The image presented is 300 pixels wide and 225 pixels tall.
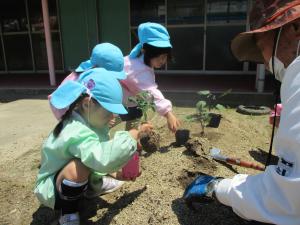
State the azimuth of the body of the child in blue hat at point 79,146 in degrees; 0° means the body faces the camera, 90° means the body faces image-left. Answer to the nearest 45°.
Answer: approximately 270°

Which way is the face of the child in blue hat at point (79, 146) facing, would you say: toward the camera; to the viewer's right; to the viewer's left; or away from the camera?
to the viewer's right

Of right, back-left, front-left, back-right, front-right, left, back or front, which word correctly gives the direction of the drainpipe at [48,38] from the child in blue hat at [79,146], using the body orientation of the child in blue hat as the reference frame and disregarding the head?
left

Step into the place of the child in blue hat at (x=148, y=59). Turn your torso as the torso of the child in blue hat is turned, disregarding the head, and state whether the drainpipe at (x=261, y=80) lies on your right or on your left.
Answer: on your left

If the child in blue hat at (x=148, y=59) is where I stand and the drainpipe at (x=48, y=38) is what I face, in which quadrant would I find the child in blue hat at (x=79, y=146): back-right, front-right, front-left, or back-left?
back-left

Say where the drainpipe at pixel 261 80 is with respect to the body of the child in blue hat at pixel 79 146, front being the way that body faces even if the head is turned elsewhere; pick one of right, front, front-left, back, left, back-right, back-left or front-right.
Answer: front-left

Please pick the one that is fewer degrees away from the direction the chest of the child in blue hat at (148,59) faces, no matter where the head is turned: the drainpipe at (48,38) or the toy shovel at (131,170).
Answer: the toy shovel
